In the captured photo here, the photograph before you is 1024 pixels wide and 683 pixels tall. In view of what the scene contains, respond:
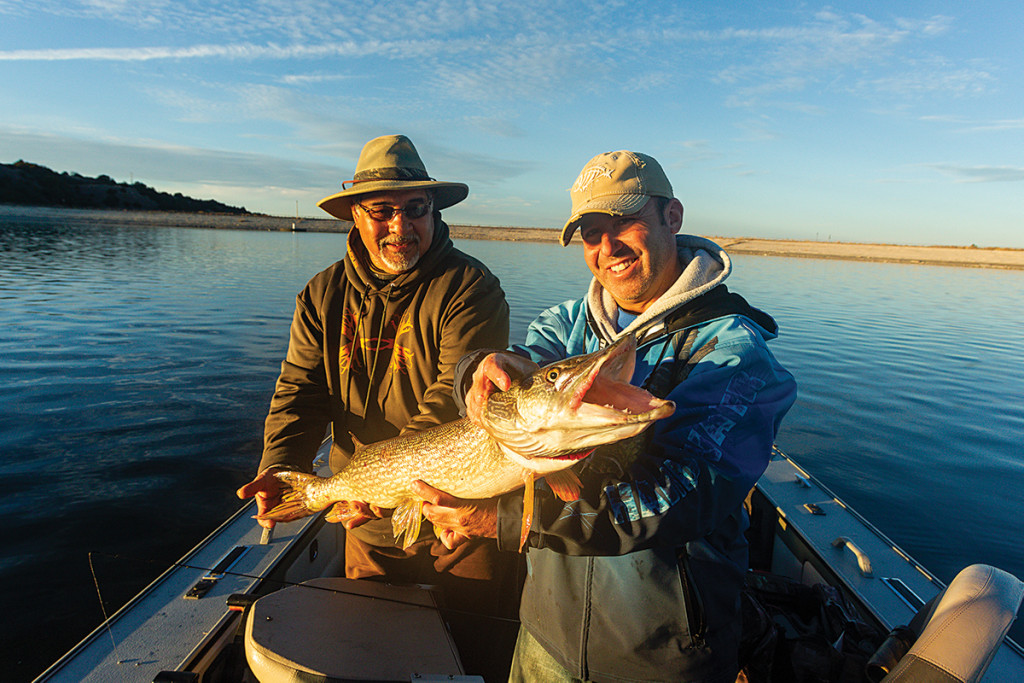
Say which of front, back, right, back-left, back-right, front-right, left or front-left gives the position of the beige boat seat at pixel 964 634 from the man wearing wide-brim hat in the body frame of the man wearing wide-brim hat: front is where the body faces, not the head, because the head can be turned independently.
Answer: front-left

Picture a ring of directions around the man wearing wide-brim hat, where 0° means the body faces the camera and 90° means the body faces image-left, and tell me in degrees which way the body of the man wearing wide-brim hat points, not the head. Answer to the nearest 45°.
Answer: approximately 0°

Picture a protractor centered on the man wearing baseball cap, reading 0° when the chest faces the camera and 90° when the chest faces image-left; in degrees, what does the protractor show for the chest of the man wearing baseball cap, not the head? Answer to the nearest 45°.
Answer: approximately 45°

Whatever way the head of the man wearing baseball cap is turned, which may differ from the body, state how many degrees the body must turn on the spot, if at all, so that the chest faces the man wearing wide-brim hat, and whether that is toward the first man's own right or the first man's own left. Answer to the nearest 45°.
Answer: approximately 90° to the first man's own right

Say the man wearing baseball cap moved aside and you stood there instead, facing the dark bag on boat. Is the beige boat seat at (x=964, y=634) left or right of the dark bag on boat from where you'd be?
right

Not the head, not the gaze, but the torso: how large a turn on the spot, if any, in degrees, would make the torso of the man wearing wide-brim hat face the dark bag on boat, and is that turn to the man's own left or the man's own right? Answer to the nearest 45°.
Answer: approximately 45° to the man's own left

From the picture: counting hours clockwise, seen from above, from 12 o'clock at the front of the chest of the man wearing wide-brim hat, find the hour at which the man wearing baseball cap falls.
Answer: The man wearing baseball cap is roughly at 11 o'clock from the man wearing wide-brim hat.
